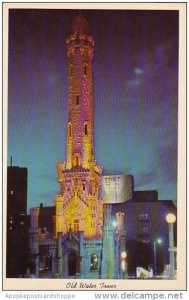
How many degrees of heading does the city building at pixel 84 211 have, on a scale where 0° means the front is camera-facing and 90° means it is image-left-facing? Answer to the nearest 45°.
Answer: approximately 0°
